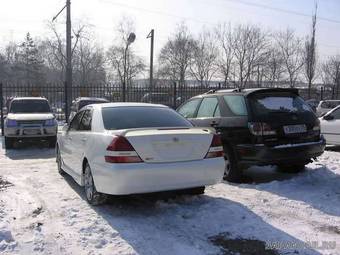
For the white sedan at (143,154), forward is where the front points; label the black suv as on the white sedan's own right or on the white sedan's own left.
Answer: on the white sedan's own right

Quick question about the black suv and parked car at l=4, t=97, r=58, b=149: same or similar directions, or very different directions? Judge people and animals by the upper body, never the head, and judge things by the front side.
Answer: very different directions

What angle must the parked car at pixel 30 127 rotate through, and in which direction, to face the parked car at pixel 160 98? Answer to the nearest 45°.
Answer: approximately 135° to its left

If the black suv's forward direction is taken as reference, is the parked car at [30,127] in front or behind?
in front

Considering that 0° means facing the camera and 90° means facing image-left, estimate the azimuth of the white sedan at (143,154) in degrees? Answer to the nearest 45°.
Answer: approximately 135°

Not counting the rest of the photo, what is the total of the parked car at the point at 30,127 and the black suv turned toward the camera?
1

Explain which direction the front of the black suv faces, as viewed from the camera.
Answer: facing away from the viewer and to the left of the viewer

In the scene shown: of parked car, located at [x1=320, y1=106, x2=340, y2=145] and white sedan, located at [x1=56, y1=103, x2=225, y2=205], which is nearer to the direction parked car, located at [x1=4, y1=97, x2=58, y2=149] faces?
the white sedan

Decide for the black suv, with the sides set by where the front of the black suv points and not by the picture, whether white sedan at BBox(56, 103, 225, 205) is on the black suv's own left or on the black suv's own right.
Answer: on the black suv's own left

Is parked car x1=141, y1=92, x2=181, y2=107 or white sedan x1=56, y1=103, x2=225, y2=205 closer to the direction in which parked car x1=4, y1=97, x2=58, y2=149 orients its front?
the white sedan

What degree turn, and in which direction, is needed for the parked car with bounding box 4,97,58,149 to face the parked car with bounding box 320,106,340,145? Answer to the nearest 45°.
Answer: approximately 45° to its left

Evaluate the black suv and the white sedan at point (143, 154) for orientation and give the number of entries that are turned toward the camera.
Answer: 0

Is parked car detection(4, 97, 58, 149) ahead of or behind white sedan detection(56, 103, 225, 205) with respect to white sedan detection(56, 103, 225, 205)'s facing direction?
ahead
